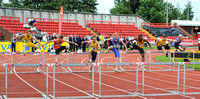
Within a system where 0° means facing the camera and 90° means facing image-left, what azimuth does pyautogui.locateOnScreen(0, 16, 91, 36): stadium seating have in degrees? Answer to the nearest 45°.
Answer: approximately 0°

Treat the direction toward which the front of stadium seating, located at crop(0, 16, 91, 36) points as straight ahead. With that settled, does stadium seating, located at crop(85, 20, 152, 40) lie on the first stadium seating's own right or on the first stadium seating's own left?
on the first stadium seating's own left
